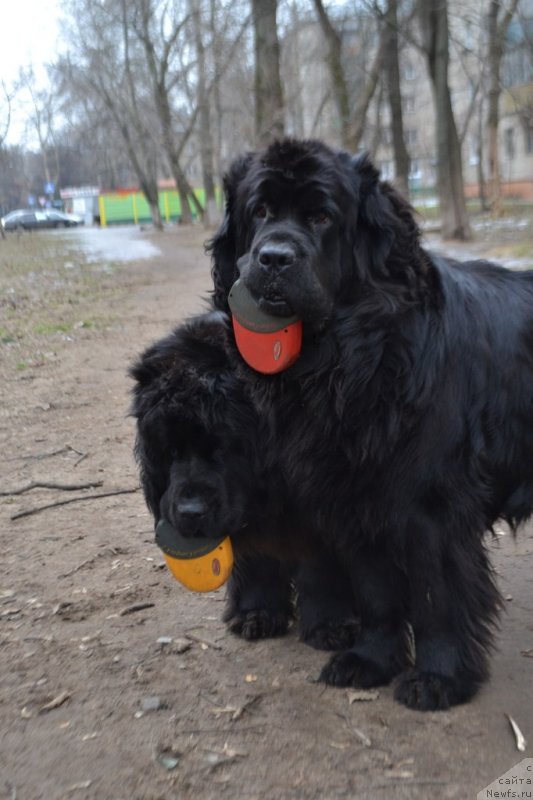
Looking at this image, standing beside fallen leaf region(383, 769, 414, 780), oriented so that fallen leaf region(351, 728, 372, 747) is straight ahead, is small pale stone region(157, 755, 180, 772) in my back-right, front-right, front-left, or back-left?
front-left

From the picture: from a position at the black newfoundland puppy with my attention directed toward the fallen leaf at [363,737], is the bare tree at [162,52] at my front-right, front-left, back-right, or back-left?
back-left

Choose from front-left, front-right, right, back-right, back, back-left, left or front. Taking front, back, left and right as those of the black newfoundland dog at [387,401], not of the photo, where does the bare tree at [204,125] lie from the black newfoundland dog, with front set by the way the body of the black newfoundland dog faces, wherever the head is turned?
back-right

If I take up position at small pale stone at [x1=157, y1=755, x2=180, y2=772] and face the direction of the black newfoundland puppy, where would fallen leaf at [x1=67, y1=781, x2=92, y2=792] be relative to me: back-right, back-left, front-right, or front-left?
back-left

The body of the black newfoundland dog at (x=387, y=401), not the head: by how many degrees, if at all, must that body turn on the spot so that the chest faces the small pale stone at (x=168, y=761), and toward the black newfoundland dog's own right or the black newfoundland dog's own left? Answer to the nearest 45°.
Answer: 0° — it already faces it

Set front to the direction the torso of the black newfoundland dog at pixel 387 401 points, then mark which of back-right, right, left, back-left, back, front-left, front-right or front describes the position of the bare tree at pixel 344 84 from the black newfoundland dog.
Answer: back-right

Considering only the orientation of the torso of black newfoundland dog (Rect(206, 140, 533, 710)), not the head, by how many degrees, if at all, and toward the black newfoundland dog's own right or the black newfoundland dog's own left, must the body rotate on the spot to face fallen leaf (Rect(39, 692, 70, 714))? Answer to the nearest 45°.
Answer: approximately 45° to the black newfoundland dog's own right

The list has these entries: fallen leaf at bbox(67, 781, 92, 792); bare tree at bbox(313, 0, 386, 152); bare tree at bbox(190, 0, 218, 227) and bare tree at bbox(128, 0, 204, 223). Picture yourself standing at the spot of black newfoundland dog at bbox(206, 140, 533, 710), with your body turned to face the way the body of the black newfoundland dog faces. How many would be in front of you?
1

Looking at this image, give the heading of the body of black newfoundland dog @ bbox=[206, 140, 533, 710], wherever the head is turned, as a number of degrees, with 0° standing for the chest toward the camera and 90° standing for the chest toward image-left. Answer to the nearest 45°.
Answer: approximately 45°
